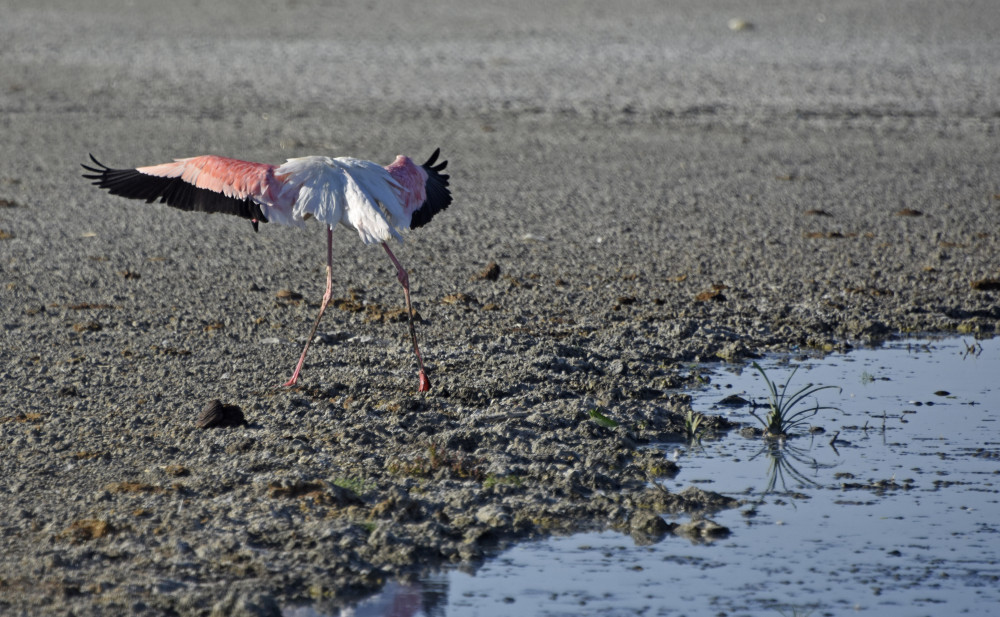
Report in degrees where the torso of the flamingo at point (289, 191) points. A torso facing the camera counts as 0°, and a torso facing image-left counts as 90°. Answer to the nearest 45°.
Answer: approximately 135°
